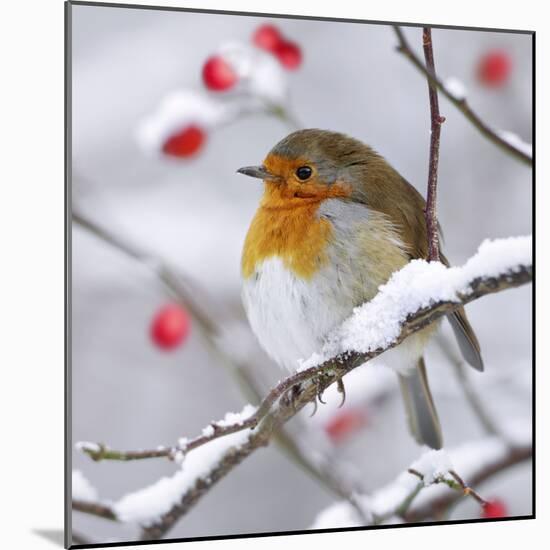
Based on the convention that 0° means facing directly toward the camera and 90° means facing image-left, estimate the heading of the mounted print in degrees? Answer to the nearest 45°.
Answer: approximately 315°
